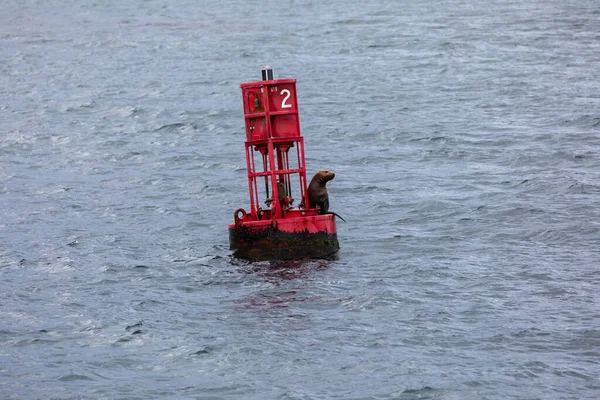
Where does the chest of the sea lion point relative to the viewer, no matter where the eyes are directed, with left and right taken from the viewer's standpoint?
facing to the right of the viewer
